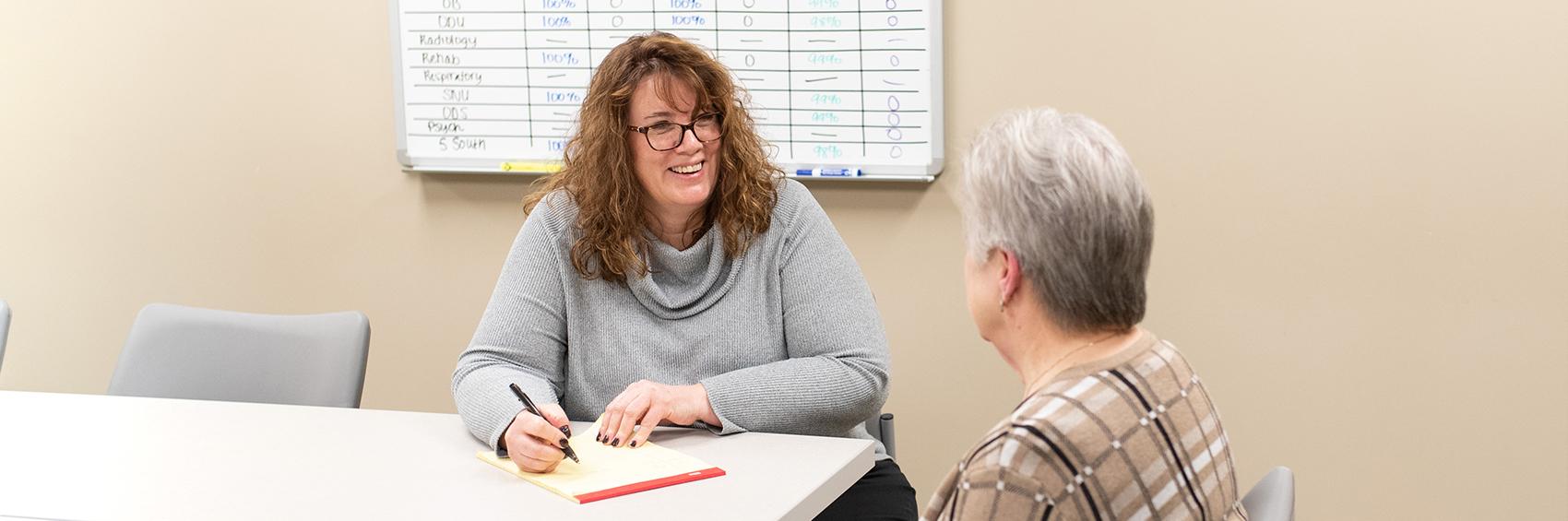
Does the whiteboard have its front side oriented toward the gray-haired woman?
yes

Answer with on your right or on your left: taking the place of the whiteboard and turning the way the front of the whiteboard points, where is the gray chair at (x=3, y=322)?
on your right

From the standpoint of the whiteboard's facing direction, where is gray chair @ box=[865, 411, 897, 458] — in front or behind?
in front

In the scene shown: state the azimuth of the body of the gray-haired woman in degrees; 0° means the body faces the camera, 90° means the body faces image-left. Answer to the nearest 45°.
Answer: approximately 135°

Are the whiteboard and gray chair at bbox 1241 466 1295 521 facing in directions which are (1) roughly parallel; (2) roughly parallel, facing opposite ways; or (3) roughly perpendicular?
roughly parallel, facing opposite ways

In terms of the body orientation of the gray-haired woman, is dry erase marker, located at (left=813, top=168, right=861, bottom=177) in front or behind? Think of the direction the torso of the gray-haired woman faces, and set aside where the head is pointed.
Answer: in front

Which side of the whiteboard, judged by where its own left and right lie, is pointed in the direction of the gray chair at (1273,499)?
front

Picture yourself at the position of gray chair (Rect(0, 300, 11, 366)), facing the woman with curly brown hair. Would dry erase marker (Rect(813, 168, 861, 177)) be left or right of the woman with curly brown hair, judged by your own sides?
left

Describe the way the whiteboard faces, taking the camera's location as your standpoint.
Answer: facing the viewer

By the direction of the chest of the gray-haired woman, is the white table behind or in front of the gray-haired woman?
in front

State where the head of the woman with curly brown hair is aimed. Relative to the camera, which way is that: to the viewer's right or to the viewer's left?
to the viewer's right

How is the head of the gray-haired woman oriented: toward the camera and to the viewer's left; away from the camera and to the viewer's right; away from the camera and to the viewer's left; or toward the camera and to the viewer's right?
away from the camera and to the viewer's left

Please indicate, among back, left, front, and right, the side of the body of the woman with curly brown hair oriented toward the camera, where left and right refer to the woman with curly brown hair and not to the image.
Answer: front

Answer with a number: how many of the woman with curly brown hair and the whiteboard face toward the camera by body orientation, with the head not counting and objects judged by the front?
2

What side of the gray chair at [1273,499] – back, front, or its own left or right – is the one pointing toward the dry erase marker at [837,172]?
front

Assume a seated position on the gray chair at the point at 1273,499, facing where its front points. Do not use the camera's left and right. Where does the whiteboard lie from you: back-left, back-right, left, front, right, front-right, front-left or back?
front

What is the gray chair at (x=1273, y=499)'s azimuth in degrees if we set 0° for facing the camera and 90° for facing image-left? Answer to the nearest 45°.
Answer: approximately 135°
